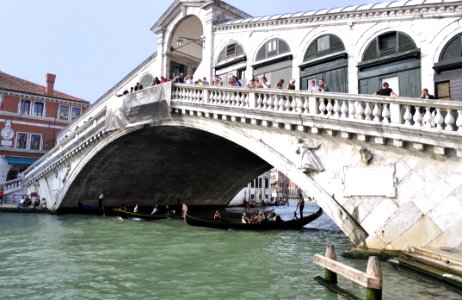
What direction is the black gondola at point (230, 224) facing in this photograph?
to the viewer's left

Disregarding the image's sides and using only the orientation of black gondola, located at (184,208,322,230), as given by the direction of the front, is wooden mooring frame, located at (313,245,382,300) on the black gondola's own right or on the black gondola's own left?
on the black gondola's own left

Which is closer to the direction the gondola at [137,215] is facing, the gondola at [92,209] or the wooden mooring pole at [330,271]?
the gondola

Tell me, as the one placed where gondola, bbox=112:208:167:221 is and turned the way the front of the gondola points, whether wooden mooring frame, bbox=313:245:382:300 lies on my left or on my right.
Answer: on my left

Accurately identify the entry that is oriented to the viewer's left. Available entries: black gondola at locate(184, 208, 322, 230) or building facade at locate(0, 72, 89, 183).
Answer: the black gondola

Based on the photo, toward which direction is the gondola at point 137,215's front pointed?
to the viewer's left

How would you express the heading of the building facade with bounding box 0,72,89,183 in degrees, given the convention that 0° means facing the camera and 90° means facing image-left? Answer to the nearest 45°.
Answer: approximately 315°

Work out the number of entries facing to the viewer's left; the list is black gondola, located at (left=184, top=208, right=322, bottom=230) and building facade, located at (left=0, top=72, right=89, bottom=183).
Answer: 1
